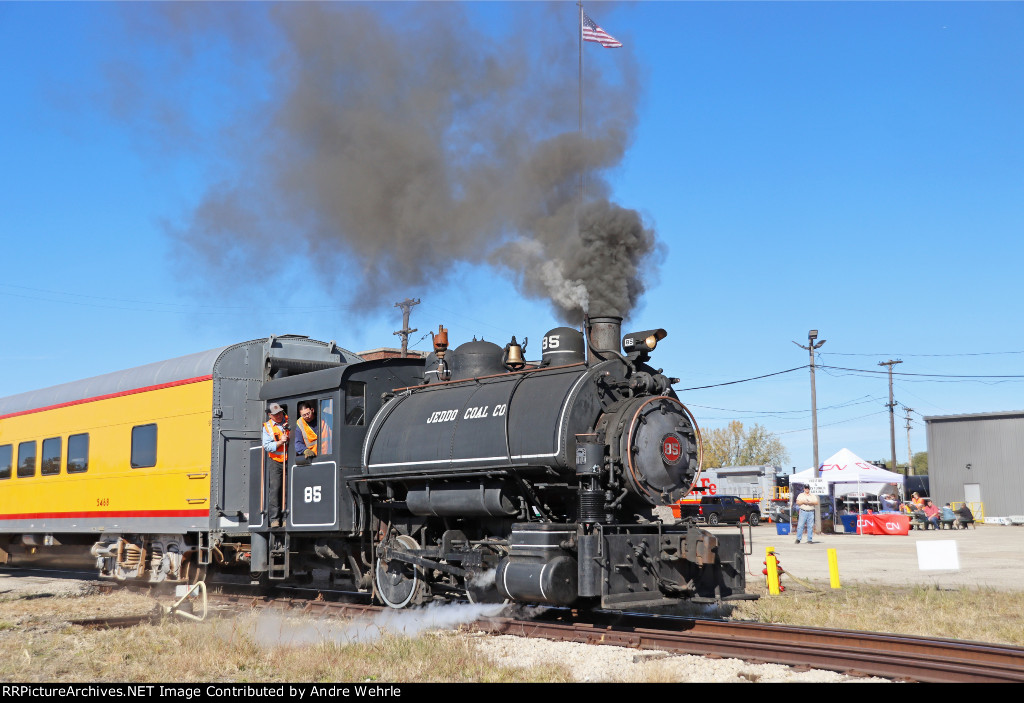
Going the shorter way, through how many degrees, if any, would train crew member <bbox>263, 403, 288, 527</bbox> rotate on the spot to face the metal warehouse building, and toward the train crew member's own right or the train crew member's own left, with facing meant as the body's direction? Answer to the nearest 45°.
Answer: approximately 90° to the train crew member's own left

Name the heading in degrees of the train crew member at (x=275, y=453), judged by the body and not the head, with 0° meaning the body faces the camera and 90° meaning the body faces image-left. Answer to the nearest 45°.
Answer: approximately 315°

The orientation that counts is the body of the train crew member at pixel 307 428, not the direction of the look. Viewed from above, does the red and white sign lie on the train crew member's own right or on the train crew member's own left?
on the train crew member's own left

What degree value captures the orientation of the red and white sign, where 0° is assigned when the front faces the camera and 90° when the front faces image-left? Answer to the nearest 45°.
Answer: approximately 0°

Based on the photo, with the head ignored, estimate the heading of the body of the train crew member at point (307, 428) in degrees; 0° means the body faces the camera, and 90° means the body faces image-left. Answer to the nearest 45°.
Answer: approximately 315°

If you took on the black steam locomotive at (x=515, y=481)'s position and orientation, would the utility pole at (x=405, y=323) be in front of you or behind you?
behind

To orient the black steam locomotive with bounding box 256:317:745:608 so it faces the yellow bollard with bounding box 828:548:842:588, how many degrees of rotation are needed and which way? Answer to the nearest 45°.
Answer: approximately 90° to its left
